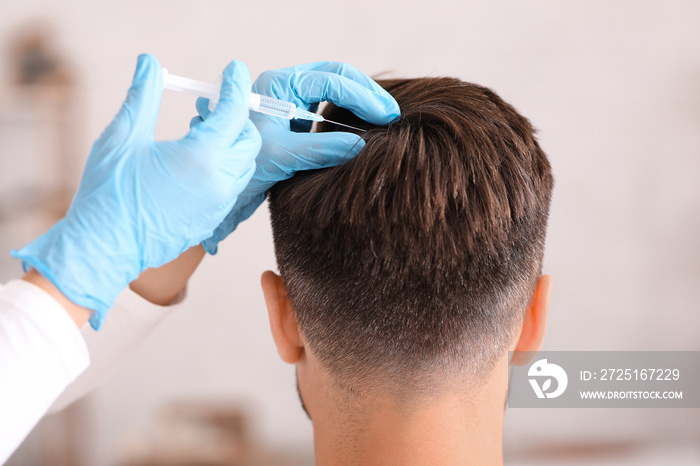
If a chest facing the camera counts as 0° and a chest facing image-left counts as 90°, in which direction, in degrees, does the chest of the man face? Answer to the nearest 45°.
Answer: approximately 180°

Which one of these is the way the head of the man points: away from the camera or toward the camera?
away from the camera
